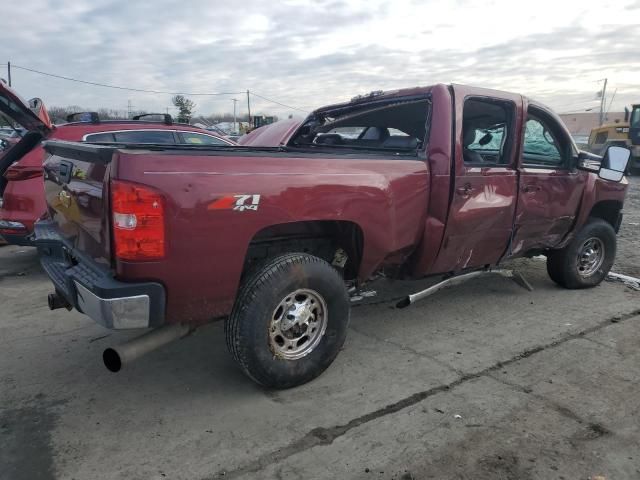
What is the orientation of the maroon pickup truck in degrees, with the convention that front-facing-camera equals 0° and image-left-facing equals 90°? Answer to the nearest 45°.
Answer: approximately 225°

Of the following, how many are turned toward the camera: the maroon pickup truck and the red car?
0

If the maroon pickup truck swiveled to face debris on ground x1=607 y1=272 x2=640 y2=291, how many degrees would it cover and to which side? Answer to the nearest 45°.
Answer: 0° — it already faces it

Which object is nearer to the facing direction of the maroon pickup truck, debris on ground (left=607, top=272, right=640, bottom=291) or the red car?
the debris on ground

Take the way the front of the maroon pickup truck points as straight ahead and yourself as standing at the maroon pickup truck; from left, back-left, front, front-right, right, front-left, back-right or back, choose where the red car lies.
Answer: left

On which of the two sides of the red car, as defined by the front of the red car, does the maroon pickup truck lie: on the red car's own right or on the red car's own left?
on the red car's own right

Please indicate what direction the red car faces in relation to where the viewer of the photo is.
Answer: facing away from the viewer and to the right of the viewer
